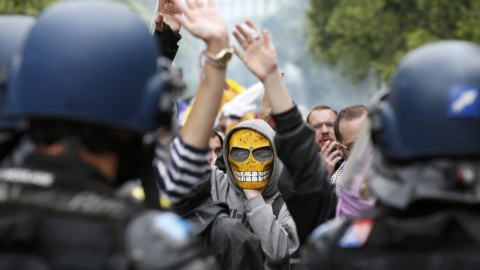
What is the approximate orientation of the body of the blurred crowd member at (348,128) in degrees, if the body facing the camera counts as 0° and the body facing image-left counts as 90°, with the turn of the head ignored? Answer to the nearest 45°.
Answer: approximately 315°

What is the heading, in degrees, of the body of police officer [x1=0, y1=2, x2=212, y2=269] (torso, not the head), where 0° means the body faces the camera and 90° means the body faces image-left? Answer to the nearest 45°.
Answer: approximately 225°

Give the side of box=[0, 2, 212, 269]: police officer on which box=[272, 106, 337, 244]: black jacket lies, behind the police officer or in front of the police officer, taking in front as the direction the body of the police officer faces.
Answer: in front

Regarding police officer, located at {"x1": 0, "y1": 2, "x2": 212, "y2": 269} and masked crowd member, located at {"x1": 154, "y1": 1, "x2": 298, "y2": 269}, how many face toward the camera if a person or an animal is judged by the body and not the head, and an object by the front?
1

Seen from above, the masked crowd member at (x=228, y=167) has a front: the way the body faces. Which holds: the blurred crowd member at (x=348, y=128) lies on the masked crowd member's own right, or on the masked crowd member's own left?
on the masked crowd member's own left
